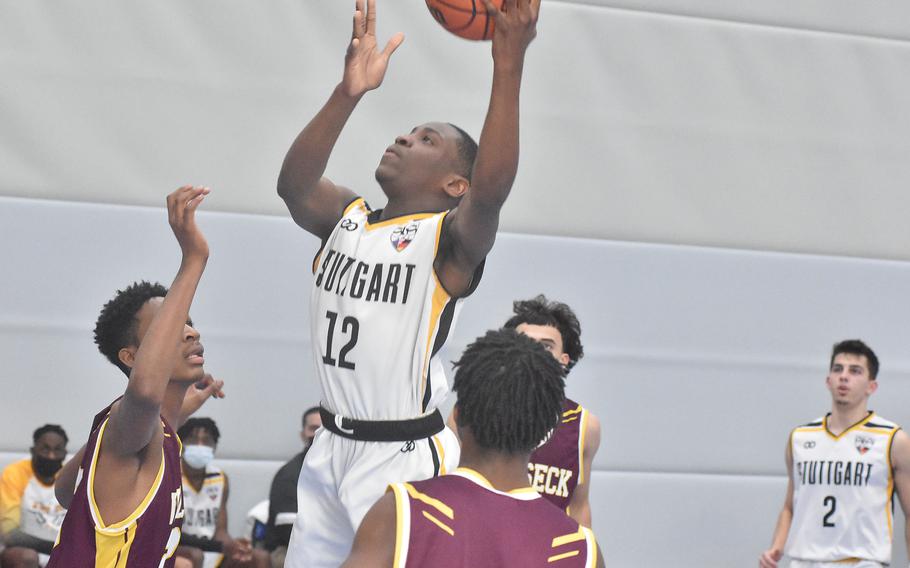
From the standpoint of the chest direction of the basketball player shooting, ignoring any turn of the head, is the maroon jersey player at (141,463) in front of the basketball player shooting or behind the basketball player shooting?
in front

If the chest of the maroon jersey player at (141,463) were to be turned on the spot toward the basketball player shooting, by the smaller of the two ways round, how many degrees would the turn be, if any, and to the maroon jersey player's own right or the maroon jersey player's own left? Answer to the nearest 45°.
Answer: approximately 45° to the maroon jersey player's own left

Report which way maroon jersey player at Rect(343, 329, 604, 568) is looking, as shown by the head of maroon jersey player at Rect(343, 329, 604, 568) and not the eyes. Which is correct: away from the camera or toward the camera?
away from the camera

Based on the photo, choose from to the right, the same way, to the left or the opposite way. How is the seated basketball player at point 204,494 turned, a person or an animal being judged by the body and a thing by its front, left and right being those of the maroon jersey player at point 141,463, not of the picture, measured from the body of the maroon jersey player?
to the right

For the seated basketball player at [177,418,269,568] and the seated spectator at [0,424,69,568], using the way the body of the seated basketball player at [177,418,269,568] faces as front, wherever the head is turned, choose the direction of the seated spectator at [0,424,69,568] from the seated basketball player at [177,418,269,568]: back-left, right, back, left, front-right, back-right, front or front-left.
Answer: right

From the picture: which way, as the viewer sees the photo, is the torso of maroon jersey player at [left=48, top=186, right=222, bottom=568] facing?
to the viewer's right

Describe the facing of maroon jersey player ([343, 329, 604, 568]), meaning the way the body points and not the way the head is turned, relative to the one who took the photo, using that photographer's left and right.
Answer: facing away from the viewer

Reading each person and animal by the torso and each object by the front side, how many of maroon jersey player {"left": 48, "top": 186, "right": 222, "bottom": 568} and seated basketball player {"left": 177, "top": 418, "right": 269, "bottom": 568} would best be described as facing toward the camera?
1

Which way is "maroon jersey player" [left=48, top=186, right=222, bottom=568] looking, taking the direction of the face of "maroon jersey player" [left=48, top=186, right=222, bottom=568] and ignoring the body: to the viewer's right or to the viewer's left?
to the viewer's right

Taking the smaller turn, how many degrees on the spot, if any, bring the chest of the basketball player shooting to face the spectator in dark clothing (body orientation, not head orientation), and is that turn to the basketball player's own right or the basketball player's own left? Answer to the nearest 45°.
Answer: approximately 135° to the basketball player's own right

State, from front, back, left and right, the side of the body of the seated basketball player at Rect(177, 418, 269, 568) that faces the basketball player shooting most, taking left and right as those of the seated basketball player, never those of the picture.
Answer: front

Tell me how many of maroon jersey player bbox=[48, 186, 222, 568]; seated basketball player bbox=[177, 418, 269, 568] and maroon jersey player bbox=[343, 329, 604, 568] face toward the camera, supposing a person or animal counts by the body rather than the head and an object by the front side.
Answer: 1

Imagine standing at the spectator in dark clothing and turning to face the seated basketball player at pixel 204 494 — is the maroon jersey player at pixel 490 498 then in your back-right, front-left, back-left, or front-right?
back-left

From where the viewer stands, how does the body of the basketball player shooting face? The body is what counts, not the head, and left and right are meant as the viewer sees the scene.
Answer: facing the viewer and to the left of the viewer

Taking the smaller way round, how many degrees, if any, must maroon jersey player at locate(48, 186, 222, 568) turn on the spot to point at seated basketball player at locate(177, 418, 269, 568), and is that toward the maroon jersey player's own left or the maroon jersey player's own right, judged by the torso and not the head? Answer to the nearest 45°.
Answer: approximately 90° to the maroon jersey player's own left
